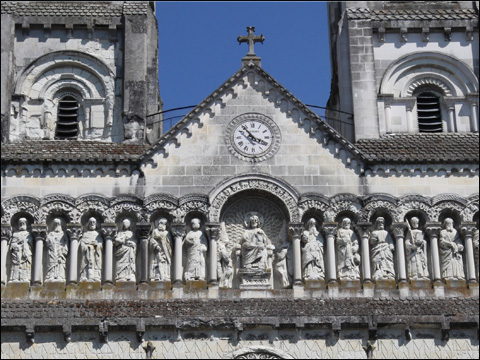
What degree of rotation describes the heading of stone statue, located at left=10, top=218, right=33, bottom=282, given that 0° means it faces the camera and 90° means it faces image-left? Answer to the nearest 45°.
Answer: approximately 0°

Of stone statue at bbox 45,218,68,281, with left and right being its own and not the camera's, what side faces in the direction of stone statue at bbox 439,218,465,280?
left

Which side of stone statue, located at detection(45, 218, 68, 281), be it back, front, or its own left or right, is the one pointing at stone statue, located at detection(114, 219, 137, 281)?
left

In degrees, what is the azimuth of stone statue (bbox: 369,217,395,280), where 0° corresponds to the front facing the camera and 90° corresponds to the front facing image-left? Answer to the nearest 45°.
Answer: approximately 0°

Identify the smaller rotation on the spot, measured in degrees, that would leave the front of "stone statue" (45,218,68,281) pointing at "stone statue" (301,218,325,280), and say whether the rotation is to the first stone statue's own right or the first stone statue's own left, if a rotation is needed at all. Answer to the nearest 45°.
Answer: approximately 90° to the first stone statue's own left

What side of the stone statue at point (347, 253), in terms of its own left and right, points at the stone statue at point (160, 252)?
right

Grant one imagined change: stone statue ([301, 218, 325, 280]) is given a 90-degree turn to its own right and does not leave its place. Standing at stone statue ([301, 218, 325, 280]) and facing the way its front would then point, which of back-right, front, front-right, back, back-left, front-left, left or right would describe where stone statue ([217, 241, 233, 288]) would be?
front

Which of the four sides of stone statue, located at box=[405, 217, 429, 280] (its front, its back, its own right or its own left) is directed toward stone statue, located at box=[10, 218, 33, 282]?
right

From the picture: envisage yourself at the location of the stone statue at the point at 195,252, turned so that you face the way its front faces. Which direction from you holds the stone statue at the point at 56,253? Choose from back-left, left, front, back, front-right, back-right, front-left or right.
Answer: right
